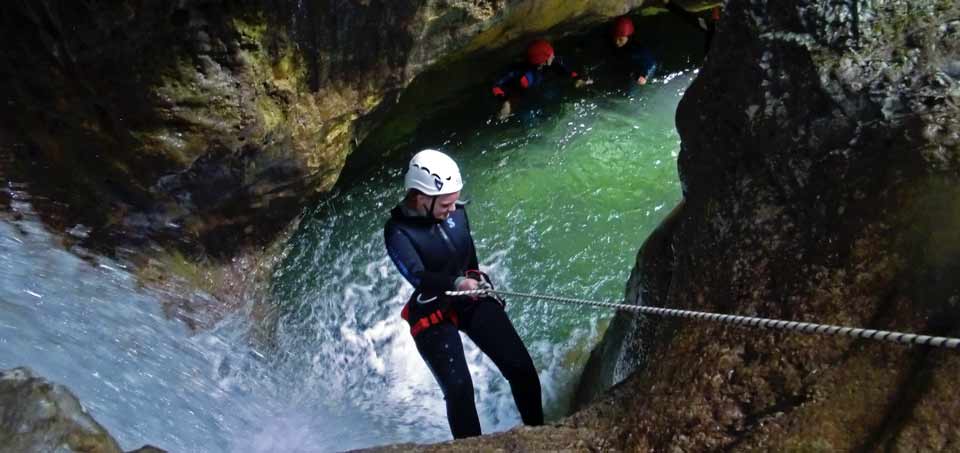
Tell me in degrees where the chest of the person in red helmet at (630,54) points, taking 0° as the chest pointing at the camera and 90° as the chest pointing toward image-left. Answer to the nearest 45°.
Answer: approximately 45°

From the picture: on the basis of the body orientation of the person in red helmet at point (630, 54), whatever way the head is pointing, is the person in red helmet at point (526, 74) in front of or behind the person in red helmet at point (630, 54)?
in front
